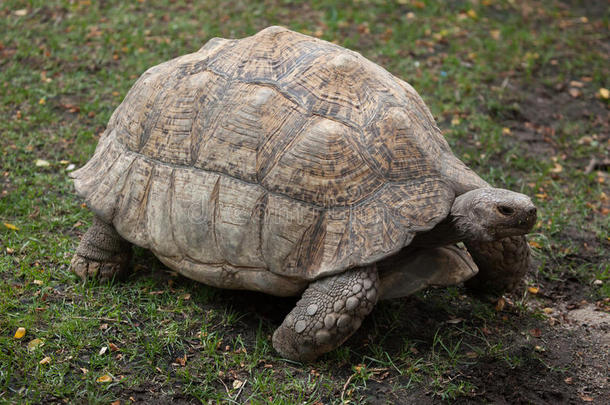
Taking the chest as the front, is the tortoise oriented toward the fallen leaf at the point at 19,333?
no

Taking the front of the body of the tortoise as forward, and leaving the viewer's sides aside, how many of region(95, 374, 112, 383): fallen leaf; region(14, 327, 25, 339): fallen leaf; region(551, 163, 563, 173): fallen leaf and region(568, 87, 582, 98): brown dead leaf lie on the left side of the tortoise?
2

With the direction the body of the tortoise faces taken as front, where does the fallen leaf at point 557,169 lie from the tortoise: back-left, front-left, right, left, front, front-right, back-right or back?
left

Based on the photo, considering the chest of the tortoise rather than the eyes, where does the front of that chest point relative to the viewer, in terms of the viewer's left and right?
facing the viewer and to the right of the viewer

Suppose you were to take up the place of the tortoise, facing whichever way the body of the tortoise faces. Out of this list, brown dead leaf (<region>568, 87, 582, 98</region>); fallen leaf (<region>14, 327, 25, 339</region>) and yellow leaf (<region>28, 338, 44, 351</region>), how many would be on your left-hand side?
1

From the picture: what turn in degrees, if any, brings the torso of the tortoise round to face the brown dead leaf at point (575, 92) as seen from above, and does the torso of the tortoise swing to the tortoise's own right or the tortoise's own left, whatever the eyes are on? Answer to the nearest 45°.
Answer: approximately 90° to the tortoise's own left

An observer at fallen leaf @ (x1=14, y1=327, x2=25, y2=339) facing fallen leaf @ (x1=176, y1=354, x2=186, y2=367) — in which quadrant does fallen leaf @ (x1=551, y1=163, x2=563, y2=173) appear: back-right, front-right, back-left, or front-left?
front-left

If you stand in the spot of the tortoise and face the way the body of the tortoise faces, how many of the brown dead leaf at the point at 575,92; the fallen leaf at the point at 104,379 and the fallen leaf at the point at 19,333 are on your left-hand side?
1

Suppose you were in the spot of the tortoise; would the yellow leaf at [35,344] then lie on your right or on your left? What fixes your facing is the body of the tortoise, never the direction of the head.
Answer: on your right

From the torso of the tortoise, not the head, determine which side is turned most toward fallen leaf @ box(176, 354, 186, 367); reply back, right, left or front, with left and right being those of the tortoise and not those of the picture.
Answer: right

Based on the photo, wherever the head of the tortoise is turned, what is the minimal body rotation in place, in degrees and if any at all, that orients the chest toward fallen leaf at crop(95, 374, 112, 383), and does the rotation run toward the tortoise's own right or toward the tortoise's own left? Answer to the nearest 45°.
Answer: approximately 90° to the tortoise's own right
